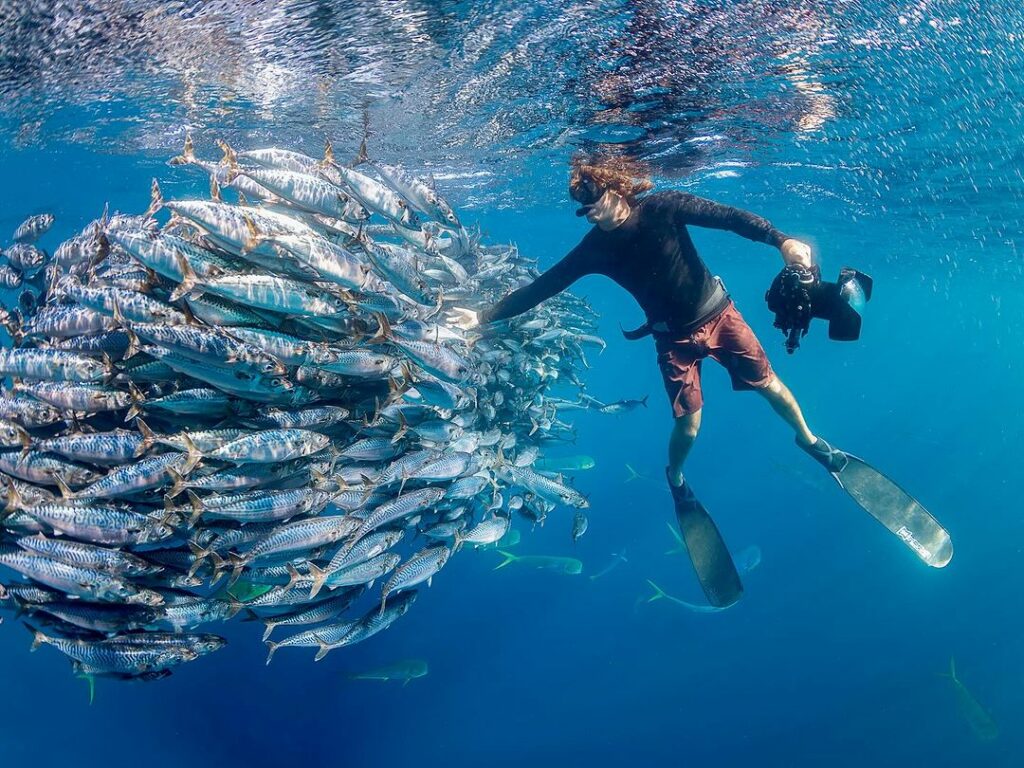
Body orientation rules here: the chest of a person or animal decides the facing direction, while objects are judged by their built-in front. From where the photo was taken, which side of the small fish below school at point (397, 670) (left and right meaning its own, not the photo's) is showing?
right

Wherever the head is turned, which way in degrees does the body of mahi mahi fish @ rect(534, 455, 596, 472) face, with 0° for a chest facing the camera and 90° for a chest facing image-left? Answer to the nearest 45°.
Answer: approximately 270°

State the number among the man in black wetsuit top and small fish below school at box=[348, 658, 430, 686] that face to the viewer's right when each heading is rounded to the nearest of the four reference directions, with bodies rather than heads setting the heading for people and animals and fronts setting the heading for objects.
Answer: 1

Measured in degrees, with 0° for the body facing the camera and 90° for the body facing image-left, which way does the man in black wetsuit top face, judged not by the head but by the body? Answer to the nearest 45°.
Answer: approximately 45°

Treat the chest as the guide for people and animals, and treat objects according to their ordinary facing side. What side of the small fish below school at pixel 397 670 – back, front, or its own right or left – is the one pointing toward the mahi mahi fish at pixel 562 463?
front

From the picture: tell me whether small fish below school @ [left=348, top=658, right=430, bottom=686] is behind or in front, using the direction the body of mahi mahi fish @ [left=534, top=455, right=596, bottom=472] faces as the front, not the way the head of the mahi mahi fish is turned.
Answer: behind

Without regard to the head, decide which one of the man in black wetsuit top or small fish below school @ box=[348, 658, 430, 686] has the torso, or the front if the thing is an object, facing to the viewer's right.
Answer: the small fish below school
